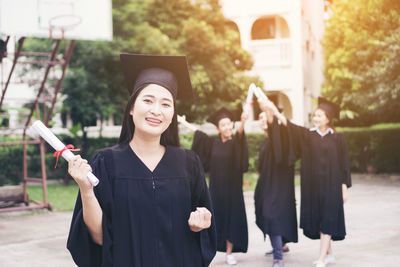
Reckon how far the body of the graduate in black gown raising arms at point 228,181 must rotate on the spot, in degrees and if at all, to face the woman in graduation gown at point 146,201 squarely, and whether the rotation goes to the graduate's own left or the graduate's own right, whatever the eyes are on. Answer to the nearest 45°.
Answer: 0° — they already face them

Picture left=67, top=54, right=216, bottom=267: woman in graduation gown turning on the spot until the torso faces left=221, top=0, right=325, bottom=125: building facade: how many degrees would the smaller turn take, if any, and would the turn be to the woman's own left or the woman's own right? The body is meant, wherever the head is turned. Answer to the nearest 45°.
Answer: approximately 180°

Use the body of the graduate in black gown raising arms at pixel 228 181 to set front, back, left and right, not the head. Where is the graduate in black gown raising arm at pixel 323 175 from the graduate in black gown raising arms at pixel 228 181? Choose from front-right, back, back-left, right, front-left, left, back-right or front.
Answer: left

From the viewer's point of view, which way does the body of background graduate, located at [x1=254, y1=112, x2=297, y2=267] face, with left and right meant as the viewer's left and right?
facing the viewer and to the left of the viewer

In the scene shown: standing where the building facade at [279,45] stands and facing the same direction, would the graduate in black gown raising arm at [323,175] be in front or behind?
in front

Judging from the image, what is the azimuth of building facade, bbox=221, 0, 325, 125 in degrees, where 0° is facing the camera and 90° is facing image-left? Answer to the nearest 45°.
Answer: approximately 0°

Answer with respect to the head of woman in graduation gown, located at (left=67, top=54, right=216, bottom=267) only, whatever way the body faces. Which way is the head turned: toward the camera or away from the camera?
toward the camera

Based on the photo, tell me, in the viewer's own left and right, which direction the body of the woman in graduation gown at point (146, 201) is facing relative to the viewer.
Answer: facing the viewer

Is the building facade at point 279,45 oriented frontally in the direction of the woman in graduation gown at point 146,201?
yes

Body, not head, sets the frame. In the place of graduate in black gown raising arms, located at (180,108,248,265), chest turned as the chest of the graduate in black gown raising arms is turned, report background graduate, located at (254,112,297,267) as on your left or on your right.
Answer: on your left

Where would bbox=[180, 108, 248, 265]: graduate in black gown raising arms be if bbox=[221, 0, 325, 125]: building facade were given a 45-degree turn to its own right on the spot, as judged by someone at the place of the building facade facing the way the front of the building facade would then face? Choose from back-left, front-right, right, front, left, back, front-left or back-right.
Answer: front-left

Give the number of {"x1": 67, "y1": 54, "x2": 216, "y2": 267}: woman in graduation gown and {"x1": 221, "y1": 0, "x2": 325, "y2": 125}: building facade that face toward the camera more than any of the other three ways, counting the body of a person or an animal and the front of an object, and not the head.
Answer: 2

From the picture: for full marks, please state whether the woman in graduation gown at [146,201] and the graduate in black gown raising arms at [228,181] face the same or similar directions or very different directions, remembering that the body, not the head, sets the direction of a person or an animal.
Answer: same or similar directions

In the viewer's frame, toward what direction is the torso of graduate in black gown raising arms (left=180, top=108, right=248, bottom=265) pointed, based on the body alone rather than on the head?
toward the camera

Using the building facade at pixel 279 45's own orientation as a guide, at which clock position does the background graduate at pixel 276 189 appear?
The background graduate is roughly at 12 o'clock from the building facade.
